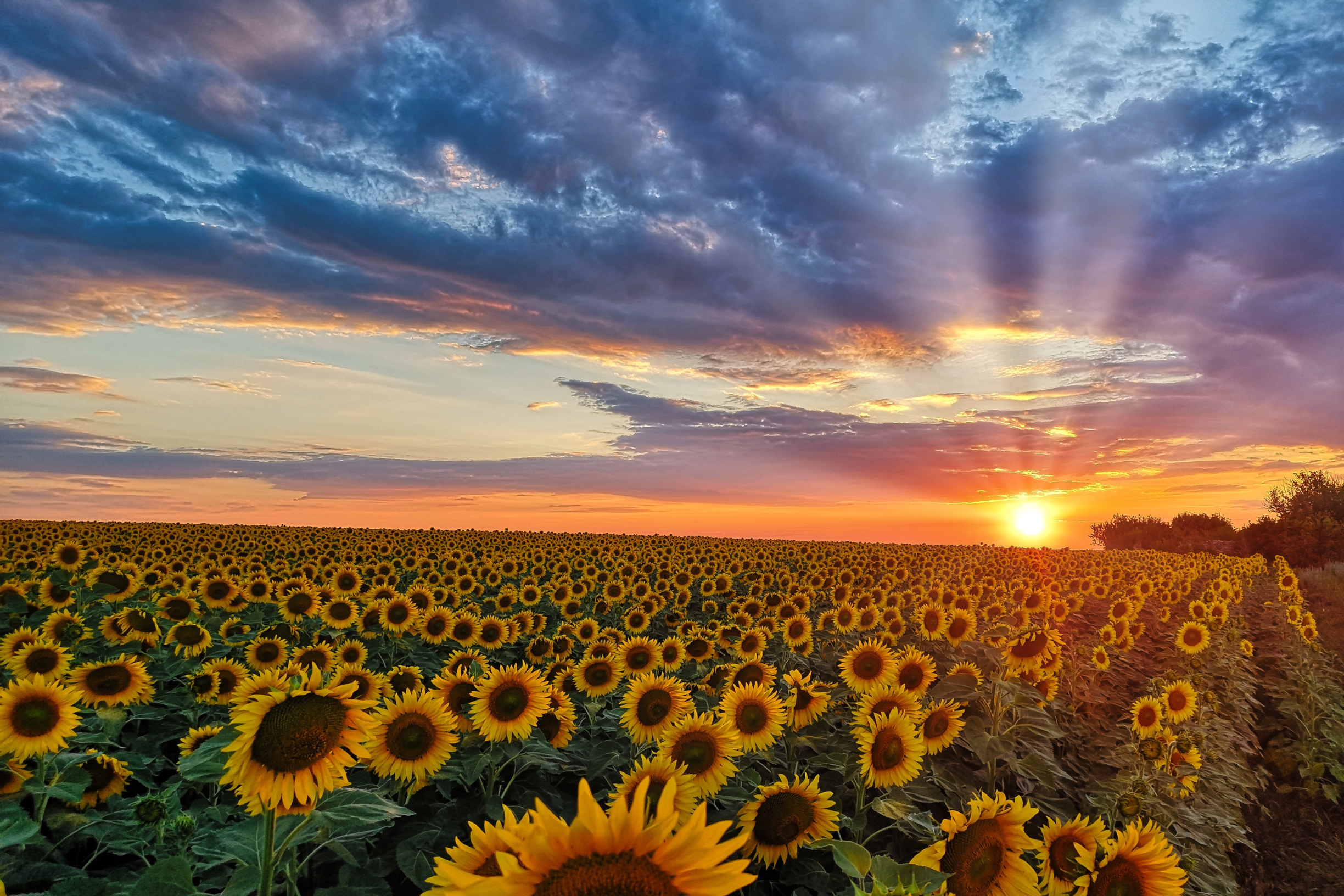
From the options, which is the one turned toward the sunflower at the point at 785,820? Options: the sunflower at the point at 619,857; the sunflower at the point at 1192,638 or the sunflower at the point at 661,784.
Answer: the sunflower at the point at 1192,638

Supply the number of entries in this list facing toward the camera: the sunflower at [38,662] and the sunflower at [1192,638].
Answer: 2

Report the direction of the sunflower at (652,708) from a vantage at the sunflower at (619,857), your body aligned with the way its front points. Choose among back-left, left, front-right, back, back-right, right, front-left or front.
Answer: back

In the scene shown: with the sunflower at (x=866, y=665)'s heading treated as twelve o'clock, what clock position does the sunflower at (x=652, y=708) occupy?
the sunflower at (x=652, y=708) is roughly at 1 o'clock from the sunflower at (x=866, y=665).

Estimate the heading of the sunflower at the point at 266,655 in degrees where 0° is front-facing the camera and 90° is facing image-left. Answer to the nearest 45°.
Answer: approximately 0°

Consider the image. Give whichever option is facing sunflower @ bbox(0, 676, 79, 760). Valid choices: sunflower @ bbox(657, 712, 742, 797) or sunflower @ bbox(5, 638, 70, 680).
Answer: sunflower @ bbox(5, 638, 70, 680)

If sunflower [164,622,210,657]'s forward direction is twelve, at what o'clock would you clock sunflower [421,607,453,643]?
sunflower [421,607,453,643] is roughly at 9 o'clock from sunflower [164,622,210,657].

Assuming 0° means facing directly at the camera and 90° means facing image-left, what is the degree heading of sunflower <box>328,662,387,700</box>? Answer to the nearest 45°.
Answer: approximately 0°

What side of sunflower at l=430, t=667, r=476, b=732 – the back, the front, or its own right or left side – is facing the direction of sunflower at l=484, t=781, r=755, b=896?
front

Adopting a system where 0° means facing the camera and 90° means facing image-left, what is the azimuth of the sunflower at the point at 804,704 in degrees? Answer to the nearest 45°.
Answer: approximately 45°
